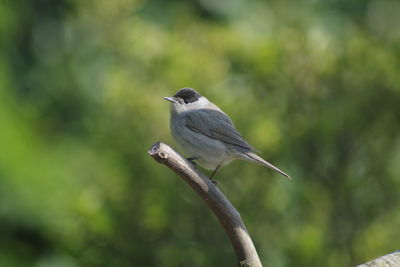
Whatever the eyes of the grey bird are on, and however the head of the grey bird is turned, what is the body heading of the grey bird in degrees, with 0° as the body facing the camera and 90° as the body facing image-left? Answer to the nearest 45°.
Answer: approximately 90°
